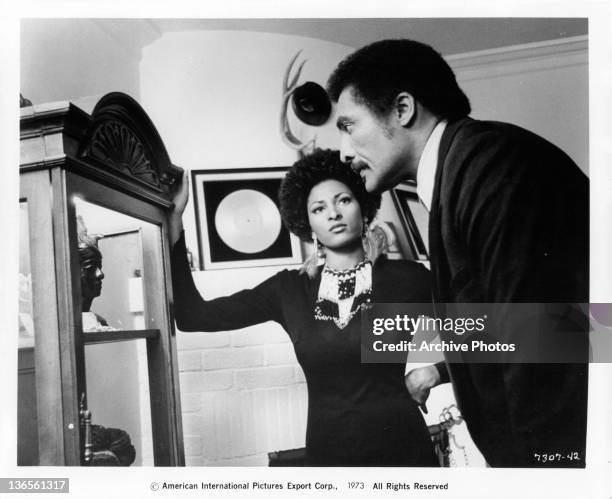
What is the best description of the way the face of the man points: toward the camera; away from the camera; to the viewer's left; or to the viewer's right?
to the viewer's left

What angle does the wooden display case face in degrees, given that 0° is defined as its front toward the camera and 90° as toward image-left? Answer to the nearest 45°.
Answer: approximately 315°

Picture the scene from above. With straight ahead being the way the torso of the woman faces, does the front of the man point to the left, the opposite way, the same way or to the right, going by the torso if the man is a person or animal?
to the right

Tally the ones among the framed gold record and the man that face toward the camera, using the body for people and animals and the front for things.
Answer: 1

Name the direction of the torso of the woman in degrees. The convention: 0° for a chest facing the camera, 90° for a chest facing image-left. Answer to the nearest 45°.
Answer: approximately 0°

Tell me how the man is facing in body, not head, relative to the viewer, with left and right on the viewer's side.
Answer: facing to the left of the viewer

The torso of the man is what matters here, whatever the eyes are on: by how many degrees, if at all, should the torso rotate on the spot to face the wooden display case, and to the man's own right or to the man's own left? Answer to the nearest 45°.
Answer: approximately 45° to the man's own left
